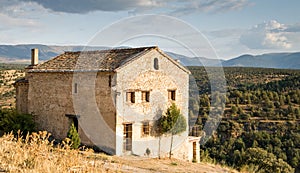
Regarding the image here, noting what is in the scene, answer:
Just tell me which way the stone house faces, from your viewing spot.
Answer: facing the viewer and to the right of the viewer

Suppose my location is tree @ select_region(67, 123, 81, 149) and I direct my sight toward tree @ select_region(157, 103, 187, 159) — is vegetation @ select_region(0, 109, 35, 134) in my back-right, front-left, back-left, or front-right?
back-left

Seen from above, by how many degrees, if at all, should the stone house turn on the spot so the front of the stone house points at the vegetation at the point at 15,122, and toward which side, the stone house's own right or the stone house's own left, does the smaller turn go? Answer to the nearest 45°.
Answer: approximately 135° to the stone house's own right

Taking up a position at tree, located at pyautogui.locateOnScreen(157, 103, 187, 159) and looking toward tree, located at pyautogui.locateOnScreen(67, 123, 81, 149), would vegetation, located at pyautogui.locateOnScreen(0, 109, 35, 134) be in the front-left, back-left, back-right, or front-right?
front-right
